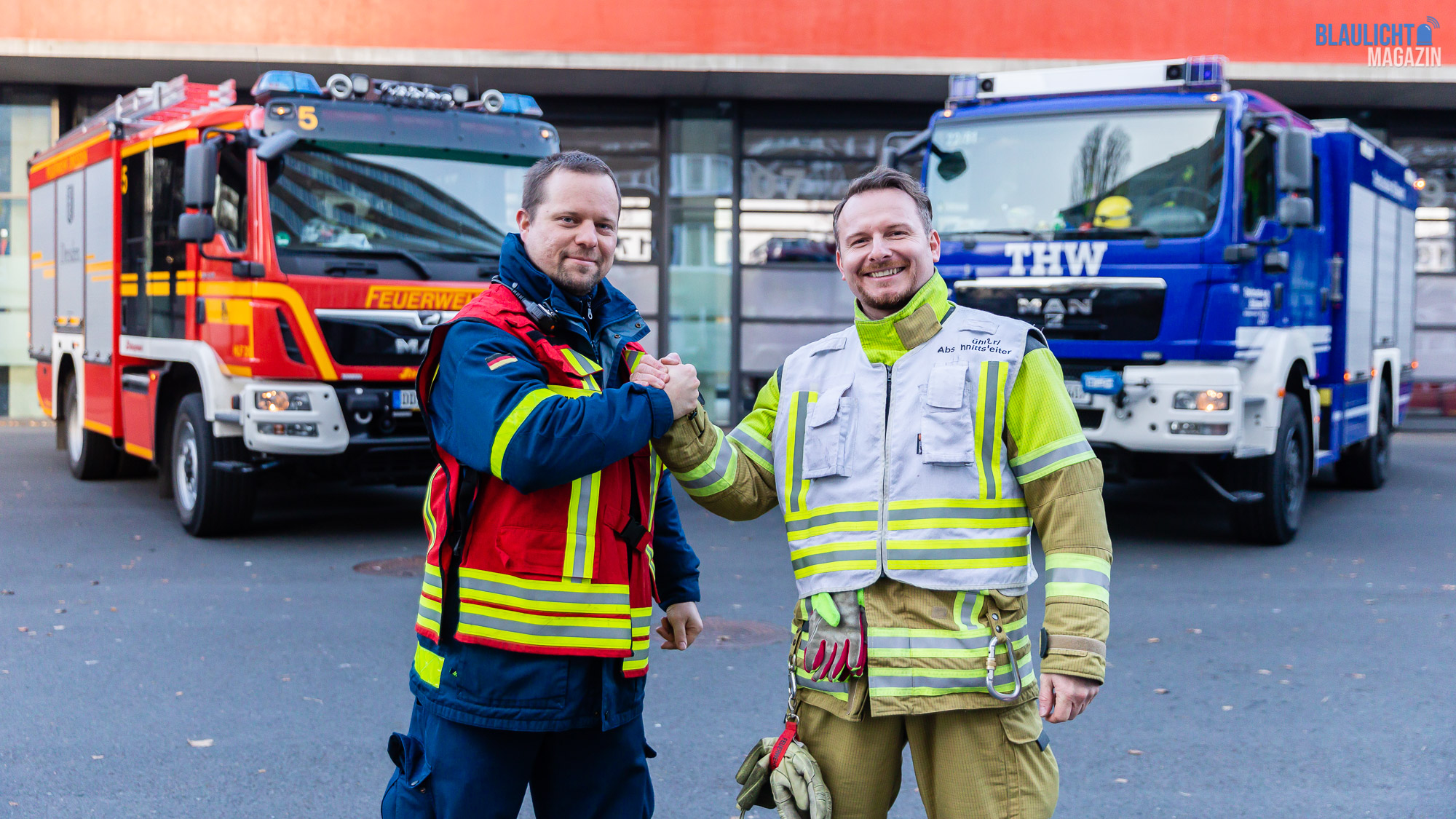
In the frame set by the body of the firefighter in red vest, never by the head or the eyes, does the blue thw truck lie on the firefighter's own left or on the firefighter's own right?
on the firefighter's own left

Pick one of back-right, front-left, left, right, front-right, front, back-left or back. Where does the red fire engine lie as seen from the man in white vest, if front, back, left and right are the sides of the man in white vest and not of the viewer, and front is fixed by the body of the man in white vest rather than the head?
back-right

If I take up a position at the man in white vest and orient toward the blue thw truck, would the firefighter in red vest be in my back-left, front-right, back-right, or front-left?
back-left

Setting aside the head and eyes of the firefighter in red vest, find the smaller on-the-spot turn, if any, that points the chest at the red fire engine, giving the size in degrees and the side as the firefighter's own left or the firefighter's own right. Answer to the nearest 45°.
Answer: approximately 135° to the firefighter's own left
